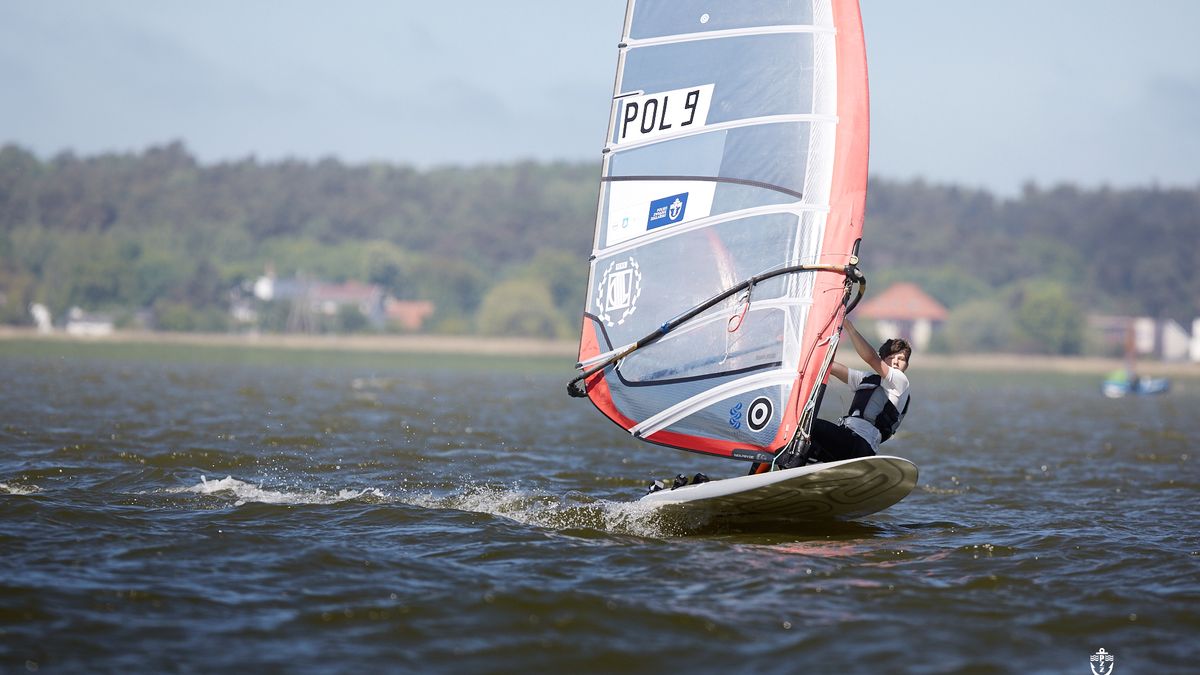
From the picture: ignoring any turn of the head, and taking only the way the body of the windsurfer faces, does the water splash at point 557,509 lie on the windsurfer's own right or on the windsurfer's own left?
on the windsurfer's own right

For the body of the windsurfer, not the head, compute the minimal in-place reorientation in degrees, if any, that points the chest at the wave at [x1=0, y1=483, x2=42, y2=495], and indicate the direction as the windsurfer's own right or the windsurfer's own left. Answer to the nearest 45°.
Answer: approximately 45° to the windsurfer's own right

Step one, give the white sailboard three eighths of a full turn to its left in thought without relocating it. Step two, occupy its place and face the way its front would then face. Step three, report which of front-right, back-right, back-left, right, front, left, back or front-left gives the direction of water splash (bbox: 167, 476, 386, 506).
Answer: left

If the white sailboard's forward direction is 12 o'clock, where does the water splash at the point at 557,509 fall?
The water splash is roughly at 5 o'clock from the white sailboard.

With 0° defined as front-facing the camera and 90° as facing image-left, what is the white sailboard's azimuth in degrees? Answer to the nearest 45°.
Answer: approximately 315°

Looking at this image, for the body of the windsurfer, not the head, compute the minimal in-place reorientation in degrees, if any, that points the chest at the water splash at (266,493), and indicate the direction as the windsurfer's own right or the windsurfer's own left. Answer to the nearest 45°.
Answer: approximately 45° to the windsurfer's own right

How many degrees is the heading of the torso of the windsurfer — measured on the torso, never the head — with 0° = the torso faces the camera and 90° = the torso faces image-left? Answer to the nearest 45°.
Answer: approximately 45°
